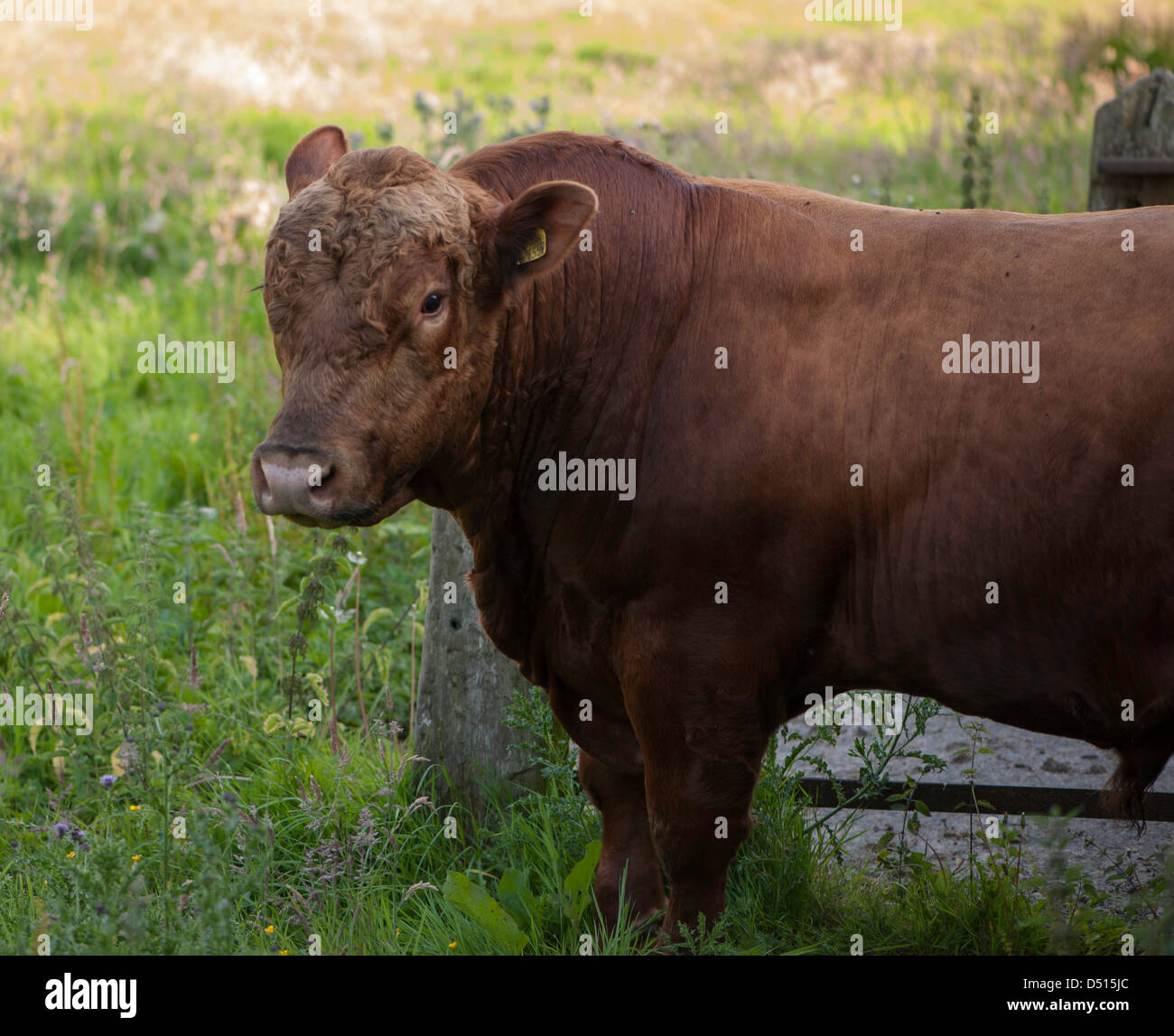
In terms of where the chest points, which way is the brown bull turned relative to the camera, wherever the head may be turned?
to the viewer's left

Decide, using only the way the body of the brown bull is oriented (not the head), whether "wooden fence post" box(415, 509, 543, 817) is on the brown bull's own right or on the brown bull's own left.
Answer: on the brown bull's own right

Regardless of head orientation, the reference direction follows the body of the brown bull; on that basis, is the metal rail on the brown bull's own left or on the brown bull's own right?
on the brown bull's own right

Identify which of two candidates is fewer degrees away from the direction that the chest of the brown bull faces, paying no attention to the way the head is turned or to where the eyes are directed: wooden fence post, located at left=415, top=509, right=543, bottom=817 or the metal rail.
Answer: the wooden fence post

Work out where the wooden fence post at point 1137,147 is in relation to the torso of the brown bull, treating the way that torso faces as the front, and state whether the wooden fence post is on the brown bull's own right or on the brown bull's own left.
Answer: on the brown bull's own right
